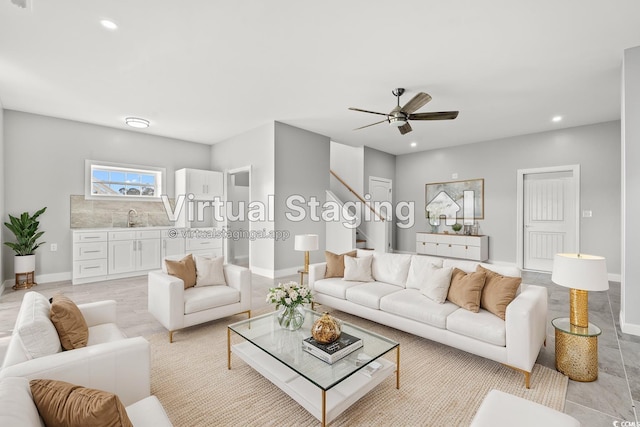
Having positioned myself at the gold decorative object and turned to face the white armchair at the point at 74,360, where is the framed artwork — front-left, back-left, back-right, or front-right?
back-right

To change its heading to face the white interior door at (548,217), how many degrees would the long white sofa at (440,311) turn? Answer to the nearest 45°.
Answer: approximately 180°

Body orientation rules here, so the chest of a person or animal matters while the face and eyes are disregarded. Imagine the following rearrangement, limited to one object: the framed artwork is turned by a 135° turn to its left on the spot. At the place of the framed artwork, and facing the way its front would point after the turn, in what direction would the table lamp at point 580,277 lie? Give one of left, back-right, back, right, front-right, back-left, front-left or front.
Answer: right

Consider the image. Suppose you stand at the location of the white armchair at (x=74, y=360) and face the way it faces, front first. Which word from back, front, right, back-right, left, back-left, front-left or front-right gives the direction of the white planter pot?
left

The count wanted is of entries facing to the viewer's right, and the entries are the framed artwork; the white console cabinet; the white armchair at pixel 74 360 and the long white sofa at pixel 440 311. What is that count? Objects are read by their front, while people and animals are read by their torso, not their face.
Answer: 1

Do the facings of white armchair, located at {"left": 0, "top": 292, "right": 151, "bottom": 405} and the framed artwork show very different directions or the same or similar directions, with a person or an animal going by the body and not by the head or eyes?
very different directions

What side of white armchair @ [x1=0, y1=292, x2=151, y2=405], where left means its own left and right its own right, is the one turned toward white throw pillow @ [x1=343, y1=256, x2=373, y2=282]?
front

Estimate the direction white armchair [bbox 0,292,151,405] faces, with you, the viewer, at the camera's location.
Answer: facing to the right of the viewer

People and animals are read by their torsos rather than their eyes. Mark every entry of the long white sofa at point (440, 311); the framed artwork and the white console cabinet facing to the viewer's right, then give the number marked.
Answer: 0

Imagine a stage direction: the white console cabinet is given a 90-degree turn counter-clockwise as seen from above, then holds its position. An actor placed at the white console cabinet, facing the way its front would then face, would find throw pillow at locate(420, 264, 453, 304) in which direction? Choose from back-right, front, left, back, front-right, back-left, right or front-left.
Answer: front-right

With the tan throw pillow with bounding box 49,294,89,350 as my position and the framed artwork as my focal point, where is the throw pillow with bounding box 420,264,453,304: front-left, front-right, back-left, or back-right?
front-right

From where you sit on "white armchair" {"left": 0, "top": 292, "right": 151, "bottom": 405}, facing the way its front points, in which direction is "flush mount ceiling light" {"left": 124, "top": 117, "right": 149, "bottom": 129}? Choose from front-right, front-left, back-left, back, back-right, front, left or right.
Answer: left
